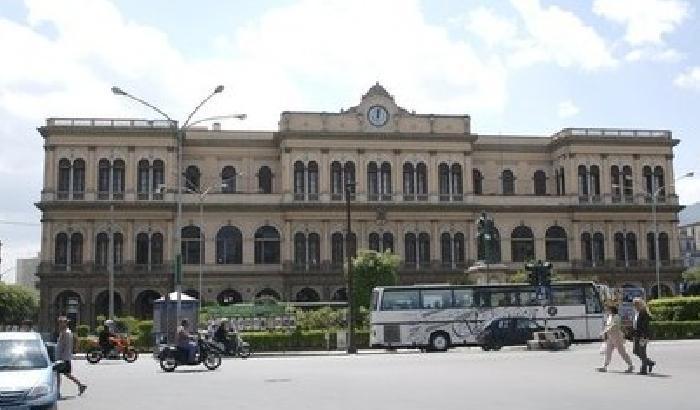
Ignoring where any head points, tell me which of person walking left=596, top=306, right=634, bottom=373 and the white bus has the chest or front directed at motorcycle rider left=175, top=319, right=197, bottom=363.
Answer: the person walking

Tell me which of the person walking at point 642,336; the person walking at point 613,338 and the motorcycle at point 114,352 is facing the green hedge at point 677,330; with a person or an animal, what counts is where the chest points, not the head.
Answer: the motorcycle

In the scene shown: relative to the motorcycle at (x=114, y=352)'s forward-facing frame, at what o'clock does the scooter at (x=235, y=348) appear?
the scooter at (x=235, y=348) is roughly at 12 o'clock from the motorcycle at (x=114, y=352).

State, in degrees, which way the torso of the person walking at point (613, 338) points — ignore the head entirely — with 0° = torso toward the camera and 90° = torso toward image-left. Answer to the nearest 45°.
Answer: approximately 90°

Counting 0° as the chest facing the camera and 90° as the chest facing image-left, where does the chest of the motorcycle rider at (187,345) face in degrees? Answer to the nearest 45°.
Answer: approximately 270°

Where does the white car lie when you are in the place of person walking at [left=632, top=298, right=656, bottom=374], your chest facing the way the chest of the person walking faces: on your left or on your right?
on your left

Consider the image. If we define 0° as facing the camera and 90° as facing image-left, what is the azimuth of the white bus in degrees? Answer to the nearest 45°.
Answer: approximately 270°

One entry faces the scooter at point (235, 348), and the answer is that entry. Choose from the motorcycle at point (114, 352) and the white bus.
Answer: the motorcycle at point (114, 352)

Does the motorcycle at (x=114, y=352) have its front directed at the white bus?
yes

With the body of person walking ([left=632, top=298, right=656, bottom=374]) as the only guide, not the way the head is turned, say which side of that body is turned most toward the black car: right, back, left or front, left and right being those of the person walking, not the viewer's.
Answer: right

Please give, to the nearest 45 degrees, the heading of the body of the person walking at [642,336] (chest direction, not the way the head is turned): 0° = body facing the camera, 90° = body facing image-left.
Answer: approximately 90°

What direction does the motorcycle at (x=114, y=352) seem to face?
to the viewer's right

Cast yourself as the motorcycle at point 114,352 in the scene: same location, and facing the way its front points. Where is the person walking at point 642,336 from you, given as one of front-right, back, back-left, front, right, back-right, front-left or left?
front-right
